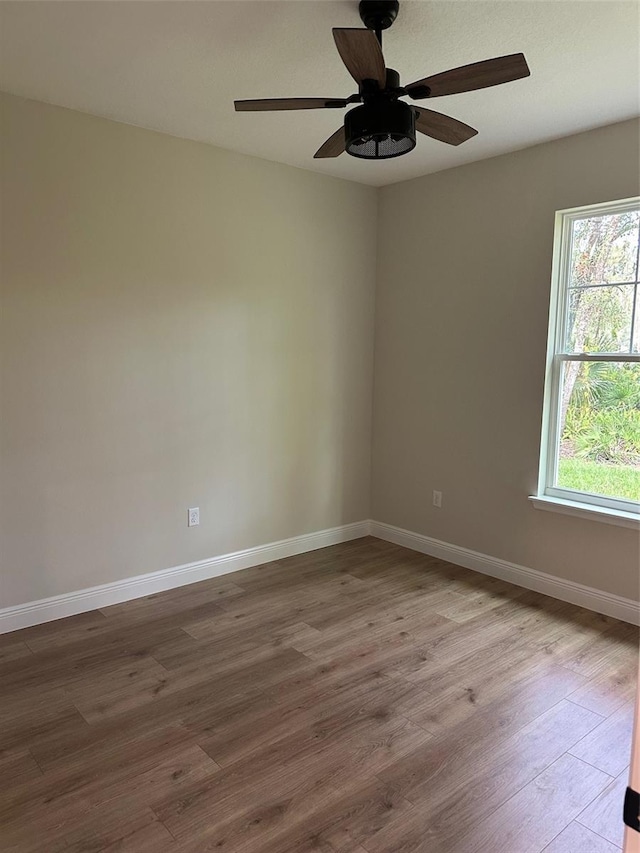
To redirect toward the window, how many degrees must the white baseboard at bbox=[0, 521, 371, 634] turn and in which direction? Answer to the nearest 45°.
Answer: approximately 45° to its left

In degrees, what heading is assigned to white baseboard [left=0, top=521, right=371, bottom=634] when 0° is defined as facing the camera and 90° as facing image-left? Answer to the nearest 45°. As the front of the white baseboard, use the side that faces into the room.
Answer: approximately 315°

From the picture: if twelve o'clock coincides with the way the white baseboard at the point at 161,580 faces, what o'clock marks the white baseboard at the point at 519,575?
the white baseboard at the point at 519,575 is roughly at 11 o'clock from the white baseboard at the point at 161,580.

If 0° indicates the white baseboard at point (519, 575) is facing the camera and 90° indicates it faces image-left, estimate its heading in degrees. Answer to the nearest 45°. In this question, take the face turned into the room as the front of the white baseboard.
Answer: approximately 45°
